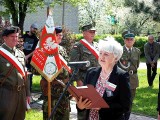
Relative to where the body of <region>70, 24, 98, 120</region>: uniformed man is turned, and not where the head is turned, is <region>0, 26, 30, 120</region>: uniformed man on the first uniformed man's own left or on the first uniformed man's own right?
on the first uniformed man's own right

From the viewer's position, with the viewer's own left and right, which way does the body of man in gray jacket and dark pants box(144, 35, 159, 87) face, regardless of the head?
facing the viewer

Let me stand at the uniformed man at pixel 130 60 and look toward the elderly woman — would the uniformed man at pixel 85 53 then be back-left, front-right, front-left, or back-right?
front-right

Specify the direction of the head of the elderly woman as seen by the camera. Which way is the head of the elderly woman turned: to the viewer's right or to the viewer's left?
to the viewer's left

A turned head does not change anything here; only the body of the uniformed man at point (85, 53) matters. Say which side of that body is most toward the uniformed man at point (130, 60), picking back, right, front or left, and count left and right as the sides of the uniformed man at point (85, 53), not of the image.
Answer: left

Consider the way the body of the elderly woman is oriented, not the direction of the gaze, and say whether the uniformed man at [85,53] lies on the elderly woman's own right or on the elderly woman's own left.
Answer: on the elderly woman's own right

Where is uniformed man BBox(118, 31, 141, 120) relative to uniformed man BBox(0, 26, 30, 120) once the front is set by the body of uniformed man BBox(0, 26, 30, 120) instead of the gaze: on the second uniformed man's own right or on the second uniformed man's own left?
on the second uniformed man's own left

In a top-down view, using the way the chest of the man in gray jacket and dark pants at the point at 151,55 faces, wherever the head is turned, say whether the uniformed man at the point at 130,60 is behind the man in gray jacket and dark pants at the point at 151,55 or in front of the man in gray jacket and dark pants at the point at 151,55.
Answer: in front

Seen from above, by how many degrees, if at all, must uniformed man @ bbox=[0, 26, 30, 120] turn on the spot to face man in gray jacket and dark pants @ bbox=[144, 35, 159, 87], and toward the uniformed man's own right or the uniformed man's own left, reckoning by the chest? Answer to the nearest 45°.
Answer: approximately 90° to the uniformed man's own left

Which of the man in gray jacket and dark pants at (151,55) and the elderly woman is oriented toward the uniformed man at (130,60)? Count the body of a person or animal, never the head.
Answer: the man in gray jacket and dark pants at (151,55)

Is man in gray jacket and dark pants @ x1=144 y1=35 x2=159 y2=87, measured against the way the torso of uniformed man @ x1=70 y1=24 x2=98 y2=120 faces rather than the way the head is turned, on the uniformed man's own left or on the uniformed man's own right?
on the uniformed man's own left

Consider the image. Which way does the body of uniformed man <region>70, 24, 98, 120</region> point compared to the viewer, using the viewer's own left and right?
facing the viewer and to the right of the viewer

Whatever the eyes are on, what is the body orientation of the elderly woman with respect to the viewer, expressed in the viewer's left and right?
facing the viewer and to the left of the viewer
